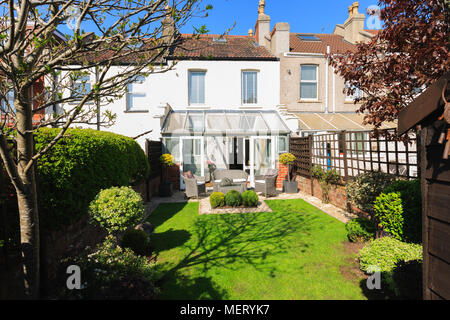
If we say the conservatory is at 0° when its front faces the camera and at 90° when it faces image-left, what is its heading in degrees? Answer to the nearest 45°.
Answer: approximately 0°

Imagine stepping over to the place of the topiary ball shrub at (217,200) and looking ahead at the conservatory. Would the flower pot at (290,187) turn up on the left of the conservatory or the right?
right

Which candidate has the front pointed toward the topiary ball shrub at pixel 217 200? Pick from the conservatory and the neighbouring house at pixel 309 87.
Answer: the conservatory

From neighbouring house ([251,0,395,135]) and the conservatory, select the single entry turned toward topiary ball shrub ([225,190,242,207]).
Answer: the conservatory
